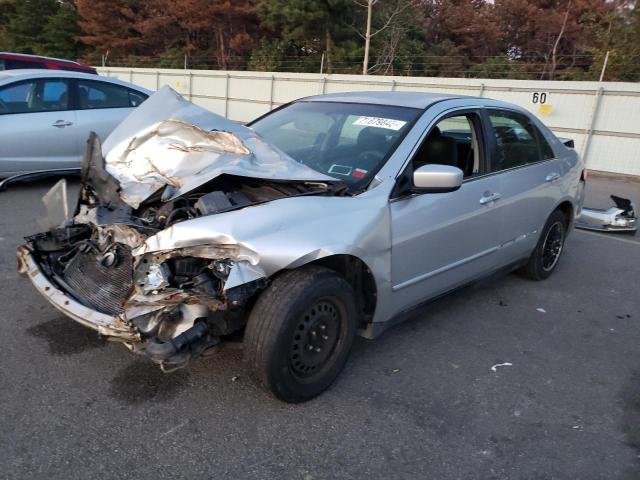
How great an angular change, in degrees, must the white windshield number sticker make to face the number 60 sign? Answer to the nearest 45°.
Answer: approximately 135° to its right

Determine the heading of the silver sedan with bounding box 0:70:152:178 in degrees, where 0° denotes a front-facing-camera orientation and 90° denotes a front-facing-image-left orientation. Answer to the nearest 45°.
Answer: approximately 90°

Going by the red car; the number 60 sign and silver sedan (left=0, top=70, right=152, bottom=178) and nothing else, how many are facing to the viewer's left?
2

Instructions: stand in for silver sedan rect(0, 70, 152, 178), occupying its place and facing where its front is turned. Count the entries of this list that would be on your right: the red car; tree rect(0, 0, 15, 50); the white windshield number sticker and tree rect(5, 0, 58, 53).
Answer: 3

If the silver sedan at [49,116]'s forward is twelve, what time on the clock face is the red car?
The red car is roughly at 3 o'clock from the silver sedan.

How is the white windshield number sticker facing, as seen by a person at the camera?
facing the viewer and to the left of the viewer

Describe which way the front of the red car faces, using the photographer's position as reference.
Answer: facing to the left of the viewer

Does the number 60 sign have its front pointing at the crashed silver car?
yes

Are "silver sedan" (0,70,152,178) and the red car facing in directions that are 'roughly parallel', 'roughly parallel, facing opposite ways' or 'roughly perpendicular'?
roughly parallel

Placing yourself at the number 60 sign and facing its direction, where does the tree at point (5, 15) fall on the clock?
The tree is roughly at 4 o'clock from the number 60 sign.

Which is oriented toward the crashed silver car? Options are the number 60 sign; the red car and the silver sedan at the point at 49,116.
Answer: the number 60 sign

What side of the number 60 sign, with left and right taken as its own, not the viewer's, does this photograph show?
front

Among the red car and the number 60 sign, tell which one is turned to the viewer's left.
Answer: the red car

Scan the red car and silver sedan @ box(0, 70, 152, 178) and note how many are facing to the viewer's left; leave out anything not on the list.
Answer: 2

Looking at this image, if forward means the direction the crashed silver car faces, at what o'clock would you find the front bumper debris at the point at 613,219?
The front bumper debris is roughly at 6 o'clock from the crashed silver car.
